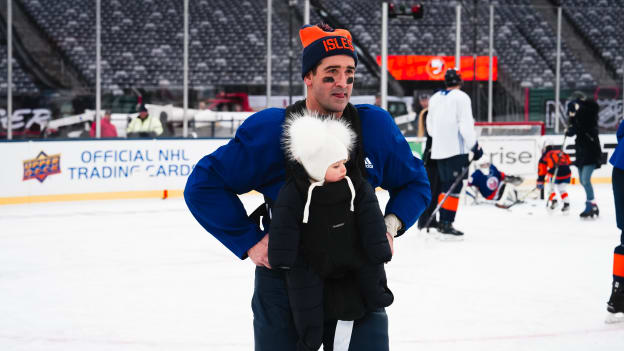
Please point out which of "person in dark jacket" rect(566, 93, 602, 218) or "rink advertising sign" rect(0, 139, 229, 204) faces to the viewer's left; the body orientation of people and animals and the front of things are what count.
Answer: the person in dark jacket

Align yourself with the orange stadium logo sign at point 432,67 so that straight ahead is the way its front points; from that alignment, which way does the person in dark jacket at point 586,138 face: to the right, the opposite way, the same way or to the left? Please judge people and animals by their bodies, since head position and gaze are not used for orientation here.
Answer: to the right

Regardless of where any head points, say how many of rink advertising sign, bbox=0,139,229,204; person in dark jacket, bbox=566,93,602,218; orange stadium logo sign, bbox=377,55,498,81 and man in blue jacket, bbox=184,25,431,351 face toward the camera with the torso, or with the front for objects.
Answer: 3

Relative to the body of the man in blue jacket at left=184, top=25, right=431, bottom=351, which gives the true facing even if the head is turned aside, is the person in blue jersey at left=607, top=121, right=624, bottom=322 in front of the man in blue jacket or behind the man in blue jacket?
behind

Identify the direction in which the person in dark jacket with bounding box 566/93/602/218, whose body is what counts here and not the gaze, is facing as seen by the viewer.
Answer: to the viewer's left

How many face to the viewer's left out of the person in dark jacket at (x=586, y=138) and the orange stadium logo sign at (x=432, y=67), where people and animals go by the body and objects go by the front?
1
